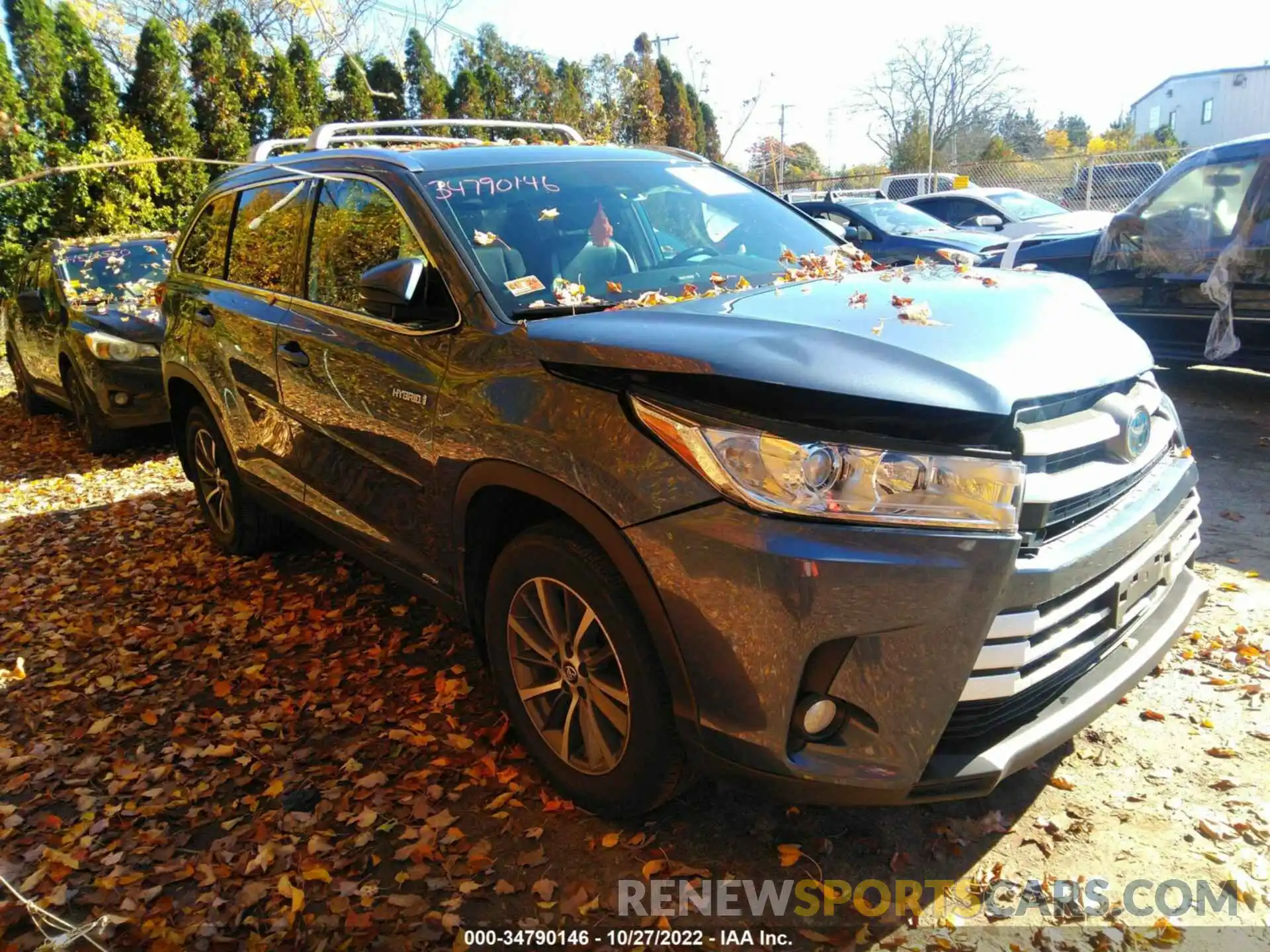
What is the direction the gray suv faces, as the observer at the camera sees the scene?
facing the viewer and to the right of the viewer

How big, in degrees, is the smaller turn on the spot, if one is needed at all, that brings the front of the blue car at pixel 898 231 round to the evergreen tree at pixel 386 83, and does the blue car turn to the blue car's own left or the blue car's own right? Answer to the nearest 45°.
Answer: approximately 180°

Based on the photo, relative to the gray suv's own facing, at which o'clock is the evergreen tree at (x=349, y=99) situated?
The evergreen tree is roughly at 7 o'clock from the gray suv.

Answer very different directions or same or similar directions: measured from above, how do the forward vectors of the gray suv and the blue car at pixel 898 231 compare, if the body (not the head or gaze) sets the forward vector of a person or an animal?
same or similar directions

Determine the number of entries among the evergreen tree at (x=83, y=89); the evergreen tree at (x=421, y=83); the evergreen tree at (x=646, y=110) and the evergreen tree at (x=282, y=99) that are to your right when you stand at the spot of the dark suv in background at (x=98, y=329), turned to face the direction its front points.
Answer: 0

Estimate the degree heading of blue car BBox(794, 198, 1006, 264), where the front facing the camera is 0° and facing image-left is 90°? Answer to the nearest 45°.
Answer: approximately 315°

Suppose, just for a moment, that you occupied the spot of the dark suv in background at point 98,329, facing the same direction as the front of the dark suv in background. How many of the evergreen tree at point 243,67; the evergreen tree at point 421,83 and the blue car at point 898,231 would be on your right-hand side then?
0

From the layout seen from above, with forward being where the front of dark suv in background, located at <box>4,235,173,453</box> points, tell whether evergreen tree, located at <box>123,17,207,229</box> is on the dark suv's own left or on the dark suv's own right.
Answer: on the dark suv's own left

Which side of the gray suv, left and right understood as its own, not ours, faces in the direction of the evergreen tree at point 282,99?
back

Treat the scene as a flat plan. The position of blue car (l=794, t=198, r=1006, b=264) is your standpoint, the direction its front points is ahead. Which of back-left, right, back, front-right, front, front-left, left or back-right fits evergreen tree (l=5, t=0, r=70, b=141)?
back-right

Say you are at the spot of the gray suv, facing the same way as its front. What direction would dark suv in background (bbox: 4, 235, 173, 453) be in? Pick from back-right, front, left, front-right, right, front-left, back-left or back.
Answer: back

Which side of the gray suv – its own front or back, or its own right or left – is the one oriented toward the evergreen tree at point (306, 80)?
back

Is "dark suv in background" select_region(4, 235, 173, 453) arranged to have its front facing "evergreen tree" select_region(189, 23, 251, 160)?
no

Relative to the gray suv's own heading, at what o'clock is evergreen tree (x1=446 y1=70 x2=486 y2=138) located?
The evergreen tree is roughly at 7 o'clock from the gray suv.
